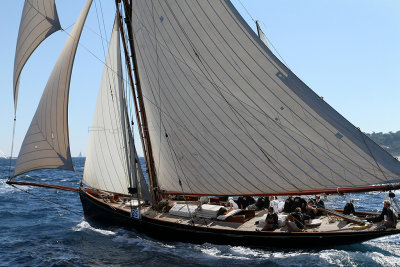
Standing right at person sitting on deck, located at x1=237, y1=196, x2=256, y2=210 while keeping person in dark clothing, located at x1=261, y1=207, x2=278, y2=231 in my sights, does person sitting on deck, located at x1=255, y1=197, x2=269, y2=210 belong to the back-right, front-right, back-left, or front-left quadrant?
front-left

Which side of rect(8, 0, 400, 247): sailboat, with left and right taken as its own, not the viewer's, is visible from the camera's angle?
left

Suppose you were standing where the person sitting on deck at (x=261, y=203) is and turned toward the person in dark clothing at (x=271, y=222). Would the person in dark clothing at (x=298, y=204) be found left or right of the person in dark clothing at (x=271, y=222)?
left
